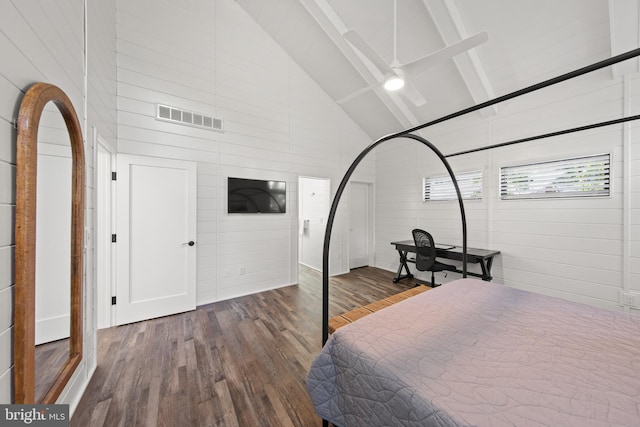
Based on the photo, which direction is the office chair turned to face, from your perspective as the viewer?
facing away from the viewer and to the right of the viewer

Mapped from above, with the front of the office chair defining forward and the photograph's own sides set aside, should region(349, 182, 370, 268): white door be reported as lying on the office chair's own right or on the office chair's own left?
on the office chair's own left

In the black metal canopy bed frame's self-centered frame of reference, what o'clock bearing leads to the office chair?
The office chair is roughly at 1 o'clock from the black metal canopy bed frame.

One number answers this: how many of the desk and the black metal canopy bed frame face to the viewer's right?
0

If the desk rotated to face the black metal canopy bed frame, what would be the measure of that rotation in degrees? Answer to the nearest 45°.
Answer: approximately 45° to its left

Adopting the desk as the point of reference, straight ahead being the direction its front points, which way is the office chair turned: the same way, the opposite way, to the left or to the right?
the opposite way

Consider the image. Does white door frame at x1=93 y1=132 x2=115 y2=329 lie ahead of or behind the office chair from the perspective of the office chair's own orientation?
behind

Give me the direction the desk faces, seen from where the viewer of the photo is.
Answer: facing the viewer and to the left of the viewer

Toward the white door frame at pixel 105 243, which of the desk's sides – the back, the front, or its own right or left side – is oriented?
front

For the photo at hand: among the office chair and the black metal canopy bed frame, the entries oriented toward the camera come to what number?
0

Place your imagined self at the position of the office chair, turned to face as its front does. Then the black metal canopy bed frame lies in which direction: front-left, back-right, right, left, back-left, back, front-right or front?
back-right

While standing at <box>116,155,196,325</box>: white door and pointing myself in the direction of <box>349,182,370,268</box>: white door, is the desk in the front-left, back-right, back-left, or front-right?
front-right
